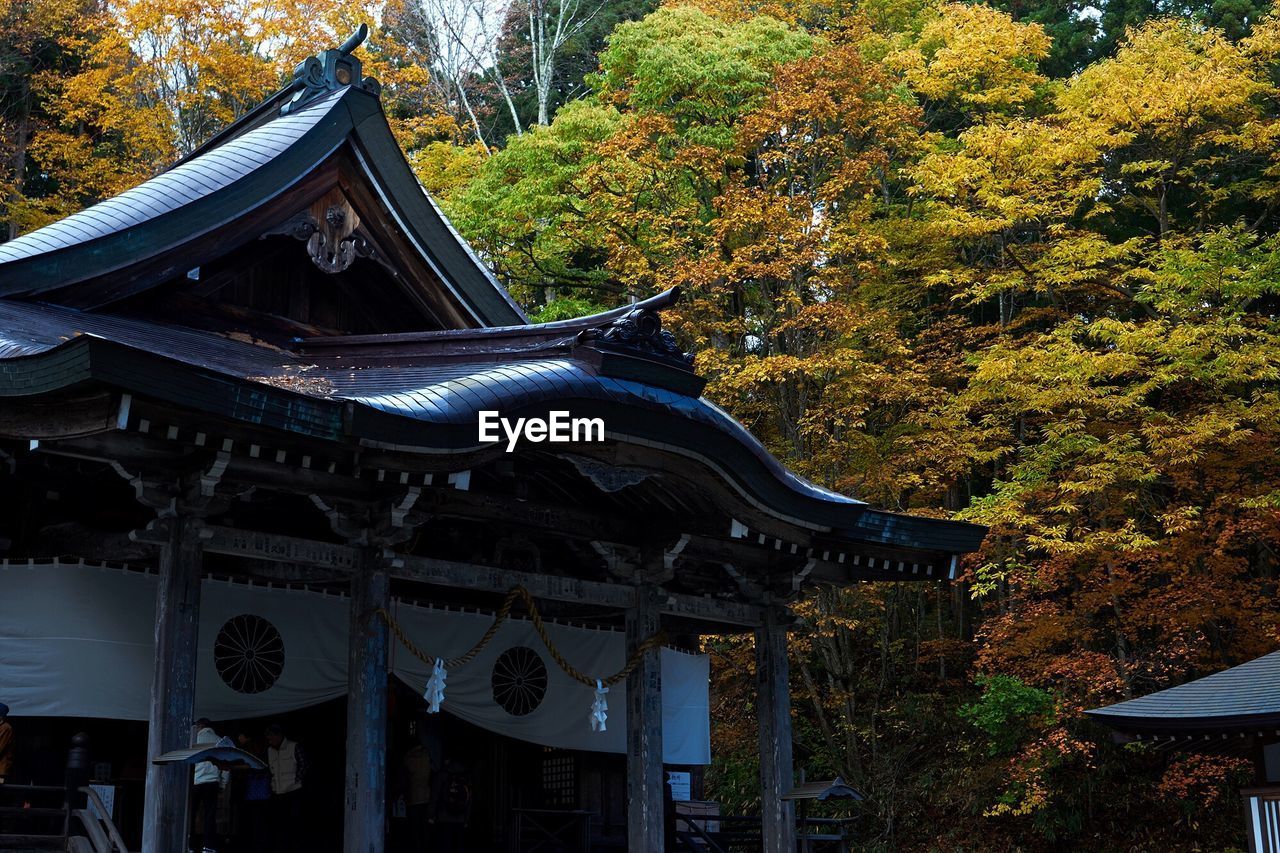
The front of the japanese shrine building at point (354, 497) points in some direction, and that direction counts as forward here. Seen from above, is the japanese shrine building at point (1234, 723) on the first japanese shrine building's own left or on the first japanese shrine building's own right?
on the first japanese shrine building's own left
